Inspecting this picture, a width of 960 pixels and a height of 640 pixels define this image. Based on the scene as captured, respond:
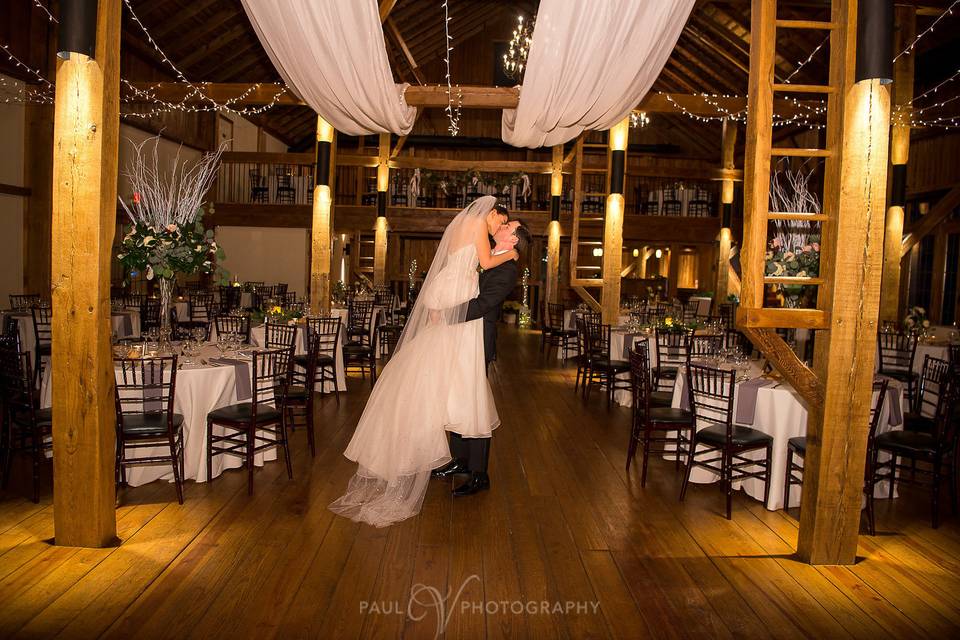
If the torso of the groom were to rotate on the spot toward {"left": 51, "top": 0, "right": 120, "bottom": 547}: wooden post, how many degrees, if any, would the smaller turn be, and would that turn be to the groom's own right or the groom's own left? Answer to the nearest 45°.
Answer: approximately 45° to the groom's own left

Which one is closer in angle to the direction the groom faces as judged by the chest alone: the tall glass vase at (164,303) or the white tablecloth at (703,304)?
the tall glass vase

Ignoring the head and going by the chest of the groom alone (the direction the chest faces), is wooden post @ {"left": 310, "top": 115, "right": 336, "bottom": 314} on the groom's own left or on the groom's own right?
on the groom's own right

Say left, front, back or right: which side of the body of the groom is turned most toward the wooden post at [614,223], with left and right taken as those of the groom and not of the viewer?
right

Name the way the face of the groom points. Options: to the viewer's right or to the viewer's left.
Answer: to the viewer's left

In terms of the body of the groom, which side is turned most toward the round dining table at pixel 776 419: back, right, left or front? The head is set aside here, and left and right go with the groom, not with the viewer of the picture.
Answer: back

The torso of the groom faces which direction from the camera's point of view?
to the viewer's left

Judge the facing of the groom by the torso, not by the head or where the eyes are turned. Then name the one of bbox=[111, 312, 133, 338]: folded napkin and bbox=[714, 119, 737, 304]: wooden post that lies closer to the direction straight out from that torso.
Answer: the folded napkin

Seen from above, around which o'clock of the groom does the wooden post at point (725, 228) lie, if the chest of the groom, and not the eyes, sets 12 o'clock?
The wooden post is roughly at 4 o'clock from the groom.

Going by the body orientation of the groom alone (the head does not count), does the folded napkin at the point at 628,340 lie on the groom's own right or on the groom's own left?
on the groom's own right
